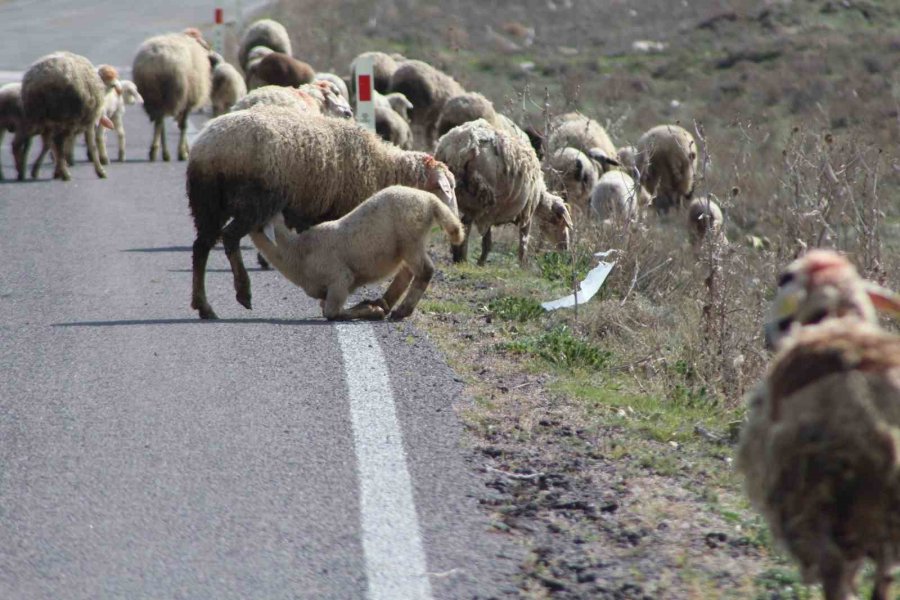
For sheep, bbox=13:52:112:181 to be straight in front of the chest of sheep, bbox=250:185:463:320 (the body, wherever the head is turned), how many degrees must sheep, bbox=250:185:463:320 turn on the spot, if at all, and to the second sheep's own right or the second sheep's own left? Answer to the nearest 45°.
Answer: approximately 45° to the second sheep's own right

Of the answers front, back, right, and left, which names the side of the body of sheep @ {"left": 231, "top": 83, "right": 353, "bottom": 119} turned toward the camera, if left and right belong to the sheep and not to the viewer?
right

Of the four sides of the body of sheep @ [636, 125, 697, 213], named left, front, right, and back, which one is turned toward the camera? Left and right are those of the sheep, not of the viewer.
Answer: back

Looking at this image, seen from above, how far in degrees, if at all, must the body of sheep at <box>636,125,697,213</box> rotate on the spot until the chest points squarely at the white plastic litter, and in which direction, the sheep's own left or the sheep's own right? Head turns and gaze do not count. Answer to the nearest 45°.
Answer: approximately 180°

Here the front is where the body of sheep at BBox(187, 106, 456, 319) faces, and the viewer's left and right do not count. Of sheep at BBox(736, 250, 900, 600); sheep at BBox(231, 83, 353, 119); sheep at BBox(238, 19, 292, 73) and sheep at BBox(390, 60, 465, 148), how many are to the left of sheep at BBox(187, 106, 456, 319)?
3

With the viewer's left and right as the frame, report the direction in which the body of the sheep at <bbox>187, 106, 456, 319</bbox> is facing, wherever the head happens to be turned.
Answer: facing to the right of the viewer

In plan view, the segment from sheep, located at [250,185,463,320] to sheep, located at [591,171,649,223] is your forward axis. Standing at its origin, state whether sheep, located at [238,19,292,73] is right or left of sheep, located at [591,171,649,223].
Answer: left

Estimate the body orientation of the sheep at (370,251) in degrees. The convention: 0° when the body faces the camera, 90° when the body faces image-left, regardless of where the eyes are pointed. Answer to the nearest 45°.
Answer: approximately 90°

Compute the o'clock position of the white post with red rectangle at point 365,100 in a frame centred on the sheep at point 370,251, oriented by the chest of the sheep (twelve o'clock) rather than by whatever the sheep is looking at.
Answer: The white post with red rectangle is roughly at 3 o'clock from the sheep.
